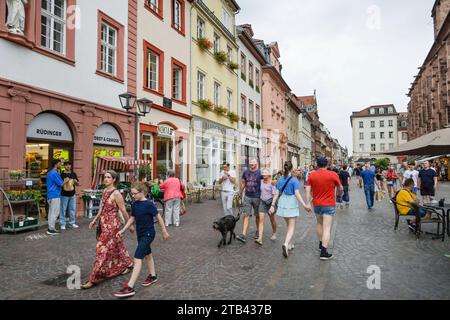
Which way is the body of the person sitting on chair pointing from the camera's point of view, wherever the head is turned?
to the viewer's right

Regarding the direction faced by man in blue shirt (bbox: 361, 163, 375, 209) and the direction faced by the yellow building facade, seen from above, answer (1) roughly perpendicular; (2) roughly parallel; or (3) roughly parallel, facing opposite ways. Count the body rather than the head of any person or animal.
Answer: roughly perpendicular

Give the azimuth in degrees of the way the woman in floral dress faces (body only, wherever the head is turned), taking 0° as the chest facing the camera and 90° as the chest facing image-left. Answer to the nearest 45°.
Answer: approximately 45°

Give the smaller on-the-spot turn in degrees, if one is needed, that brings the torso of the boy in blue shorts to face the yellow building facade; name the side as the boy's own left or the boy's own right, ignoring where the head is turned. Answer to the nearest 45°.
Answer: approximately 135° to the boy's own right

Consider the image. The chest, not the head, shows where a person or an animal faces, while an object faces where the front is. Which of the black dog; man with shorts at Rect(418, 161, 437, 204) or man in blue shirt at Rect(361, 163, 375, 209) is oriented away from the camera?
the man in blue shirt

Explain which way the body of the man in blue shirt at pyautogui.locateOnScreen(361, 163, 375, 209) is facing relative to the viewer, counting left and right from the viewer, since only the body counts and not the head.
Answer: facing away from the viewer

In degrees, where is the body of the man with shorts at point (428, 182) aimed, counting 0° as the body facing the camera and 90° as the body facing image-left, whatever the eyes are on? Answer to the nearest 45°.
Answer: approximately 0°

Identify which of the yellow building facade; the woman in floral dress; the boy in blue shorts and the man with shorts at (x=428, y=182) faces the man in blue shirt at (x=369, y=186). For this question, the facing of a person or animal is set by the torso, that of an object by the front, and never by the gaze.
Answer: the yellow building facade

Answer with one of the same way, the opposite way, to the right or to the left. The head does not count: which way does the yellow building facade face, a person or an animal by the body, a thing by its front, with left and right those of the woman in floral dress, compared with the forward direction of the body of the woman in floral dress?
to the left

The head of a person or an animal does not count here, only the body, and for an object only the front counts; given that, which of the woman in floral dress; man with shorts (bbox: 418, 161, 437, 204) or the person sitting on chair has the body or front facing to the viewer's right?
the person sitting on chair

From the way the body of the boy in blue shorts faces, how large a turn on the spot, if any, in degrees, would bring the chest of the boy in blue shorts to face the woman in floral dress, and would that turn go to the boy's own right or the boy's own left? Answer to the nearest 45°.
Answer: approximately 90° to the boy's own right

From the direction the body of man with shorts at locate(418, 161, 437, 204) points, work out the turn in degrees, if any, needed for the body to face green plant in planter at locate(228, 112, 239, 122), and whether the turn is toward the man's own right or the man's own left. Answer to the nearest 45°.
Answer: approximately 135° to the man's own right

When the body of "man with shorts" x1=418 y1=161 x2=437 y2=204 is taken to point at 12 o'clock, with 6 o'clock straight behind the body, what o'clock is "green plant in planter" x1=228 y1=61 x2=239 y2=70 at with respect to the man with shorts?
The green plant in planter is roughly at 4 o'clock from the man with shorts.
